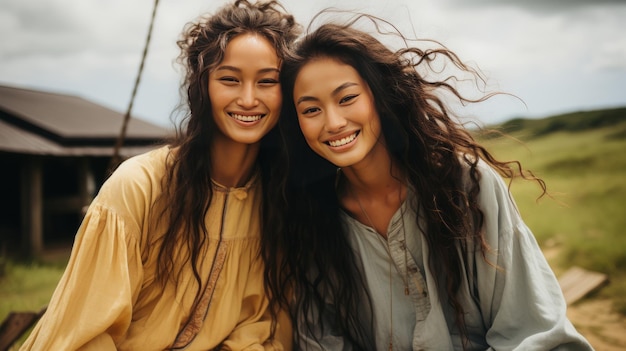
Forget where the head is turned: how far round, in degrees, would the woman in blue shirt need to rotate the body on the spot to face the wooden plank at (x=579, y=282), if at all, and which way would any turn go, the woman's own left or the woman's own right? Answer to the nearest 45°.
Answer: approximately 135° to the woman's own left

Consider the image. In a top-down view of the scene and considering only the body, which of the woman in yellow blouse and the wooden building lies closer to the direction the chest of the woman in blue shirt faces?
the woman in yellow blouse

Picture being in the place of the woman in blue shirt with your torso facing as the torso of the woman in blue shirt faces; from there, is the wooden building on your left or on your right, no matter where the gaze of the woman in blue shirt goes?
on your right

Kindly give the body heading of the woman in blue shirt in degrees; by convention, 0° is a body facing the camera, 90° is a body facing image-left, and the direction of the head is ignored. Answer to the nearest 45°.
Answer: approximately 0°

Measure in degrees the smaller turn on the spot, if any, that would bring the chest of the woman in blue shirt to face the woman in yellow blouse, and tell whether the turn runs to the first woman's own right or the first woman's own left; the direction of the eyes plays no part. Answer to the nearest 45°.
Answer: approximately 90° to the first woman's own right
